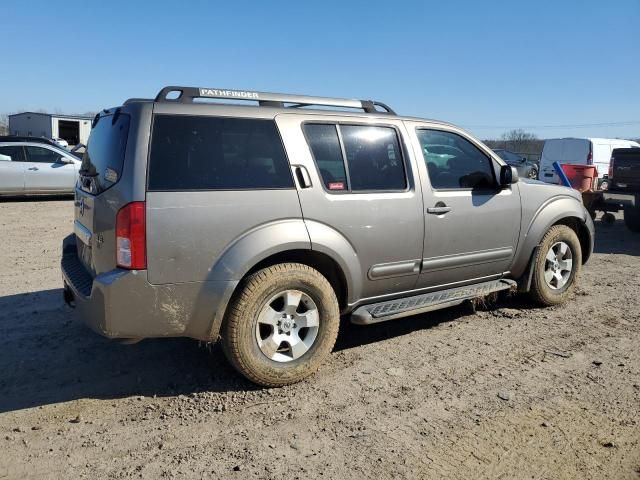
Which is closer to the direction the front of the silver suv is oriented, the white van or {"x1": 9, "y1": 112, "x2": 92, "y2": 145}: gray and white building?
the white van

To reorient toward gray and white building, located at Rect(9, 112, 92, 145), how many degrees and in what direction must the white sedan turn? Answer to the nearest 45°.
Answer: approximately 90° to its left

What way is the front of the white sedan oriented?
to the viewer's right

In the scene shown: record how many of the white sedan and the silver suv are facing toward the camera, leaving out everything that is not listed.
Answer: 0

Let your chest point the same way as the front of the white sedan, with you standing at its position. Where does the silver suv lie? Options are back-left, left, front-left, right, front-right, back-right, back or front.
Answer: right

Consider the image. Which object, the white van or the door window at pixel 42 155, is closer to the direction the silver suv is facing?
the white van

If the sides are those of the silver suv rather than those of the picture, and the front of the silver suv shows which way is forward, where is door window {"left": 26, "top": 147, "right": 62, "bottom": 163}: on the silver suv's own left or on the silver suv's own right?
on the silver suv's own left

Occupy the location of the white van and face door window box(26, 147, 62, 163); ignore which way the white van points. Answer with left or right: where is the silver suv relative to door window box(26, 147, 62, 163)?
left

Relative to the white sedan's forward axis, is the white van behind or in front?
in front

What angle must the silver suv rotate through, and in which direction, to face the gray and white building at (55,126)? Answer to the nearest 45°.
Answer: approximately 90° to its left

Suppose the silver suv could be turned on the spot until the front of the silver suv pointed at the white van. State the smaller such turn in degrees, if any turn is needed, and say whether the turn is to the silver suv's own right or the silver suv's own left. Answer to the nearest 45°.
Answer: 0° — it already faces it

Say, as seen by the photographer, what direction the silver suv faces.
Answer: facing away from the viewer and to the right of the viewer
